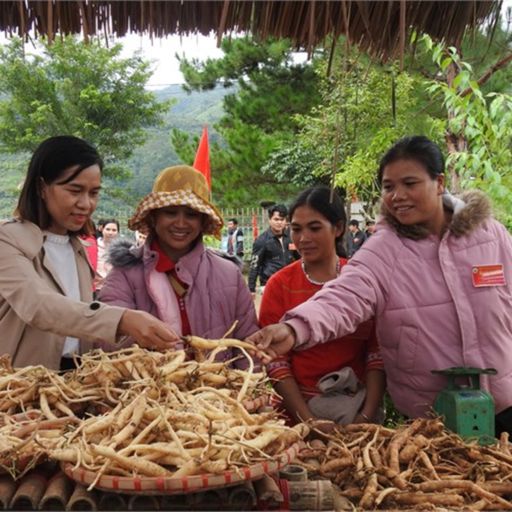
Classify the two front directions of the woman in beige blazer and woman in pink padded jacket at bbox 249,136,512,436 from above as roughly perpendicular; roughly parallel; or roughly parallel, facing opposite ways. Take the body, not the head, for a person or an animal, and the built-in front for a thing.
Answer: roughly perpendicular

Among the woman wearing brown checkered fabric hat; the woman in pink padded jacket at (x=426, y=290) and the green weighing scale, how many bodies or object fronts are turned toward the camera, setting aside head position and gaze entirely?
2

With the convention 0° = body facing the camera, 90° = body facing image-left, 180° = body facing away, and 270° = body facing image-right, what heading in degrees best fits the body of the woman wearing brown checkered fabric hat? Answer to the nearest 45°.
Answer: approximately 0°

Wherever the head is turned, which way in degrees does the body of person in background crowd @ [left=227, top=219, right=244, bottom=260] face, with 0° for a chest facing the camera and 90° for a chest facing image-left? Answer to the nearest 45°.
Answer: approximately 45°

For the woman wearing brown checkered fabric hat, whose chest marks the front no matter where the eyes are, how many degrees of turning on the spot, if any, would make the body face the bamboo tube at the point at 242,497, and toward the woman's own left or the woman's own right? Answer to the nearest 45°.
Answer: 0° — they already face it

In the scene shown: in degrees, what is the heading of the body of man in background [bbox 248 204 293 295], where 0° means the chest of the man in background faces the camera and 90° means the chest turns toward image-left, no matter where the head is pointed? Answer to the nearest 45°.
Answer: approximately 315°
